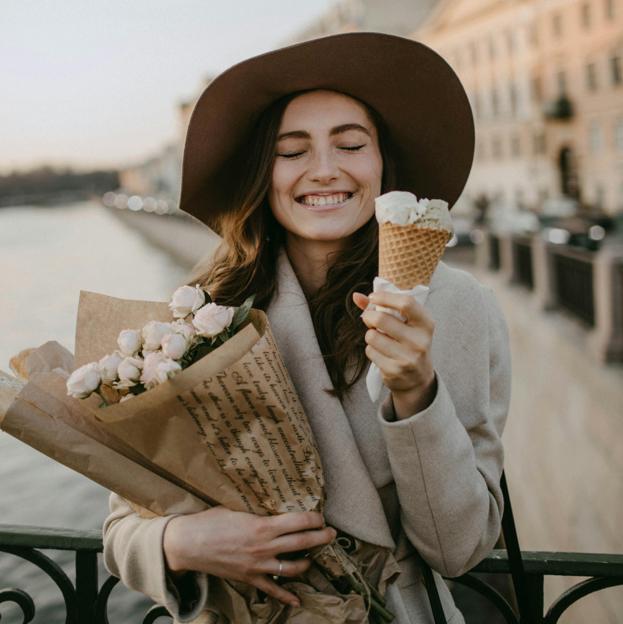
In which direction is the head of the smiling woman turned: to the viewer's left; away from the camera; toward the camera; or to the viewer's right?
toward the camera

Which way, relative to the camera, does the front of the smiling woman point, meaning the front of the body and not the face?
toward the camera
